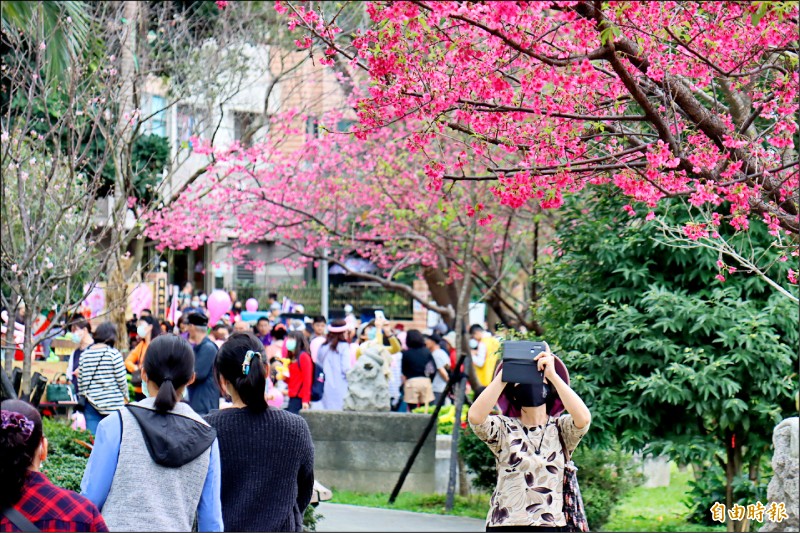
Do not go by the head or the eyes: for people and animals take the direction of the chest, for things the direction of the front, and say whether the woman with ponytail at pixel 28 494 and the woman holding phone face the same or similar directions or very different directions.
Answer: very different directions

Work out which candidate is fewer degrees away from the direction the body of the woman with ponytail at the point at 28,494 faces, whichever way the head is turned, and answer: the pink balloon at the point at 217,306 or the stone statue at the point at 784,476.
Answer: the pink balloon

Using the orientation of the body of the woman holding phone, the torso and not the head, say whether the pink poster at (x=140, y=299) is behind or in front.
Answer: behind

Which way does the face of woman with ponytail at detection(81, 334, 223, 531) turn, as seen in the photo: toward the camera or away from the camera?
away from the camera

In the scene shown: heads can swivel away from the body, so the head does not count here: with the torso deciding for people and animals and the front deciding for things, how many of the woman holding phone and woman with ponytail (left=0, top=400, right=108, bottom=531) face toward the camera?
1

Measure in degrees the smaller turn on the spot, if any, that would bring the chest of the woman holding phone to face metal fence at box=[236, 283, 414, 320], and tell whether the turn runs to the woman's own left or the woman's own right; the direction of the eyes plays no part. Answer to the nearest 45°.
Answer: approximately 180°

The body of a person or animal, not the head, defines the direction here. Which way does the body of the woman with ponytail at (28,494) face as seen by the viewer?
away from the camera

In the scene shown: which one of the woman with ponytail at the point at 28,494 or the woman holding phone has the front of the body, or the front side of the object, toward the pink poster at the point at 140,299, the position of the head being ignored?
the woman with ponytail

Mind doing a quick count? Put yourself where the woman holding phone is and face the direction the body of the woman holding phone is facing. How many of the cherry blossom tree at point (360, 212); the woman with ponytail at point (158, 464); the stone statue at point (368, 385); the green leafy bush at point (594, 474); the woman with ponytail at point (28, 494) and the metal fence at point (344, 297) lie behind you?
4

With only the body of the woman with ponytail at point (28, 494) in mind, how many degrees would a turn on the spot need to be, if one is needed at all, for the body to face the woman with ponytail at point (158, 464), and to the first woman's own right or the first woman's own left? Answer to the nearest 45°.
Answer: approximately 45° to the first woman's own right
